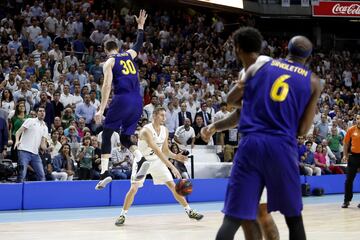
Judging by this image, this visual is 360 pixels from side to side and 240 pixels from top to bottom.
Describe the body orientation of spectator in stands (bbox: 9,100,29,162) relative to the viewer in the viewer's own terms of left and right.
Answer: facing the viewer and to the right of the viewer

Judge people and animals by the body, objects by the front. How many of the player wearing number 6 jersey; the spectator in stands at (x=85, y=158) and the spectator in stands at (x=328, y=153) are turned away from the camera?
1

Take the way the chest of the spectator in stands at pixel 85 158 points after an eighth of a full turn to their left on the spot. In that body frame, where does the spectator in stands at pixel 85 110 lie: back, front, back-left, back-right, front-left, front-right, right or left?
back-left

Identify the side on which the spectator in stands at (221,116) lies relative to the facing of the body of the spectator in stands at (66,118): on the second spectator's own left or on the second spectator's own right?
on the second spectator's own left

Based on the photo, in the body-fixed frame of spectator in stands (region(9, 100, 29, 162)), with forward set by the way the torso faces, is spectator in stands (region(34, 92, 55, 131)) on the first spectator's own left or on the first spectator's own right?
on the first spectator's own left

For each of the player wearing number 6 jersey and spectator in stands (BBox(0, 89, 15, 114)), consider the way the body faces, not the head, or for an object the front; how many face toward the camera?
1

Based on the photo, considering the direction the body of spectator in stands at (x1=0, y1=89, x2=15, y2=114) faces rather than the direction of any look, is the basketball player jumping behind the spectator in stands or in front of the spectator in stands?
in front

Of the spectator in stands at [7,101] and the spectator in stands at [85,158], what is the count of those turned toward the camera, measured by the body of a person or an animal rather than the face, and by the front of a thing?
2

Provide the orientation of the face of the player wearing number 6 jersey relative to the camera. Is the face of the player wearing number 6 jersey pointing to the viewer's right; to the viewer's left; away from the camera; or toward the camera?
away from the camera

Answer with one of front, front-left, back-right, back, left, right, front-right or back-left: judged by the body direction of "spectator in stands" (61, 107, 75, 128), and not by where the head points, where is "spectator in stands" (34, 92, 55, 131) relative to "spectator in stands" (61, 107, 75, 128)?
right

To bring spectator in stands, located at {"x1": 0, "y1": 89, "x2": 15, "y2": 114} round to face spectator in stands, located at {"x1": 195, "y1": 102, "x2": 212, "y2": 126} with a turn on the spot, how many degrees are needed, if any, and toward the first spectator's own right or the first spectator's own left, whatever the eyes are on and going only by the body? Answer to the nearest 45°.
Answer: approximately 90° to the first spectator's own left

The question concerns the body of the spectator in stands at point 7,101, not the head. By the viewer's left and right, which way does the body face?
facing the viewer

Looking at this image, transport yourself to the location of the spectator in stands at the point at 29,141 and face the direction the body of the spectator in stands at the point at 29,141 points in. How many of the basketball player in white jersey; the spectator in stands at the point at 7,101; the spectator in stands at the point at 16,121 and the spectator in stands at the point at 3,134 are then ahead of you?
1

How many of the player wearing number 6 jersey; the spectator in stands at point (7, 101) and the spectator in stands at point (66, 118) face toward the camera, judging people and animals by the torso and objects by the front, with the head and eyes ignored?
2

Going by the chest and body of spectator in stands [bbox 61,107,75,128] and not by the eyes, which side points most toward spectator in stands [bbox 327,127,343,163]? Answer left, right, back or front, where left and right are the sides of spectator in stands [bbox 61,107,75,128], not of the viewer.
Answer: left

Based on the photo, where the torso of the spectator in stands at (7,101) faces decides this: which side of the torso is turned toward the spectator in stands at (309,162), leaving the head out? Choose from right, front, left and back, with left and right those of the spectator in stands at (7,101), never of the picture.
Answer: left
